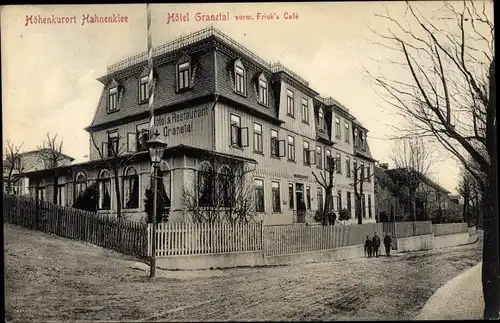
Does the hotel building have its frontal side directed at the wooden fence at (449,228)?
no

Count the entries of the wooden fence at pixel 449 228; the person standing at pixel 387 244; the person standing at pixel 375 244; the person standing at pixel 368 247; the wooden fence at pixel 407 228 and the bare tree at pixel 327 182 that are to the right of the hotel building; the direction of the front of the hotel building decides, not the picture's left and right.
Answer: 0

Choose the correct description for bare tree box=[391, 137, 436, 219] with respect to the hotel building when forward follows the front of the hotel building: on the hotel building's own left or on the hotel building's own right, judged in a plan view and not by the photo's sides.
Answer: on the hotel building's own left

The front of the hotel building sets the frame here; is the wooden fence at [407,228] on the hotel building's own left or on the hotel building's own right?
on the hotel building's own left

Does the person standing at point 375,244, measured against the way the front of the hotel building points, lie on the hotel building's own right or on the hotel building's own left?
on the hotel building's own left
